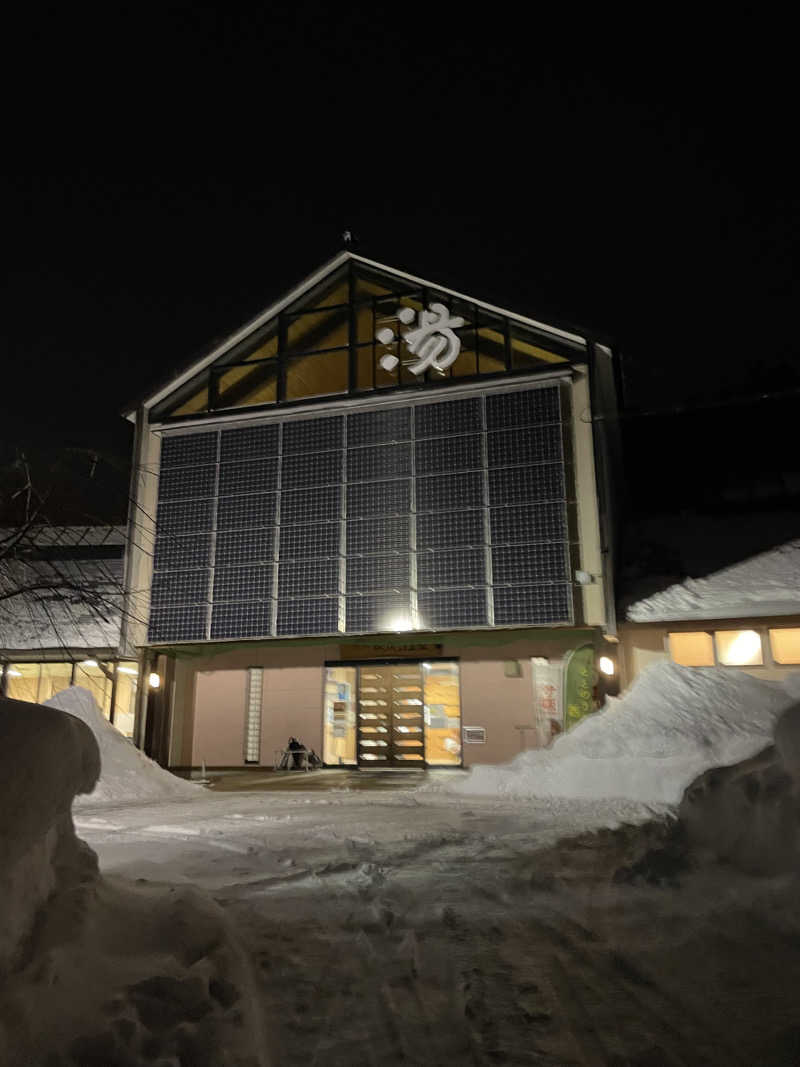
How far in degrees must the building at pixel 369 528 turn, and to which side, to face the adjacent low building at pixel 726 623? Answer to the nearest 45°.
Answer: approximately 90° to its left

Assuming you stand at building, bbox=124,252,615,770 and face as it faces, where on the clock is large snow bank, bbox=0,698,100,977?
The large snow bank is roughly at 12 o'clock from the building.

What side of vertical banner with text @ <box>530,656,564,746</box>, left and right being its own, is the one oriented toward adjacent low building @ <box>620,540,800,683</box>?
left

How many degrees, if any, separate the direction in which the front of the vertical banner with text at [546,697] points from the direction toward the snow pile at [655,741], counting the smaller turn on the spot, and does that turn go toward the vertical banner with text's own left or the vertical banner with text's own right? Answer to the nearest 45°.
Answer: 0° — it already faces it

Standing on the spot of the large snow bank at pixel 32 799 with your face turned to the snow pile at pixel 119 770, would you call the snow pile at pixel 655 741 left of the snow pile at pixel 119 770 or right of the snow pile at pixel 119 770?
right

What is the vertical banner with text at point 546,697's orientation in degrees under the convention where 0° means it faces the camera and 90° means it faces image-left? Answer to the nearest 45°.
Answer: approximately 0°

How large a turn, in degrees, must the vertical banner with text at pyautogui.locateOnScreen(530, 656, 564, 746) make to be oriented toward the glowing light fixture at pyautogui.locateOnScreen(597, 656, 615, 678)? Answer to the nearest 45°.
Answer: approximately 45° to its left

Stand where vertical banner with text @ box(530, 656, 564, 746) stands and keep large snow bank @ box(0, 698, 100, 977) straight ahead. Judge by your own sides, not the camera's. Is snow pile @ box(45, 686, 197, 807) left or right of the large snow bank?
right

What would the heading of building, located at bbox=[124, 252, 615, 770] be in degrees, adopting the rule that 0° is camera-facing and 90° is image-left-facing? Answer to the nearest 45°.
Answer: approximately 0°

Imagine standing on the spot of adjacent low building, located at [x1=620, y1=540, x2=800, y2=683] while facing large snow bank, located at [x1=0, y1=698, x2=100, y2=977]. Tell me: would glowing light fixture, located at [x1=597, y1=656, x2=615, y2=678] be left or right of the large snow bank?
right

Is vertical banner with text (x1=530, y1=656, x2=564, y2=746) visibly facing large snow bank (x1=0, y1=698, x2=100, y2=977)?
yes

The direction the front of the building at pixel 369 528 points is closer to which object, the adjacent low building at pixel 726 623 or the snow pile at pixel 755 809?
the snow pile
